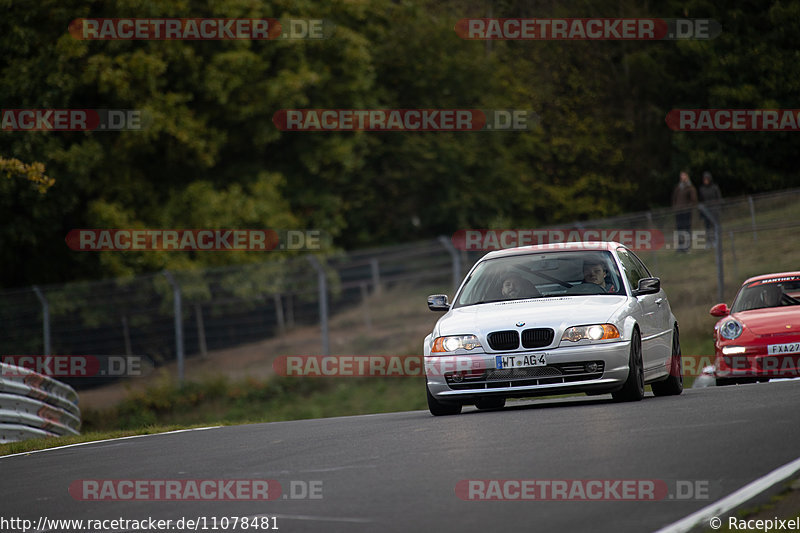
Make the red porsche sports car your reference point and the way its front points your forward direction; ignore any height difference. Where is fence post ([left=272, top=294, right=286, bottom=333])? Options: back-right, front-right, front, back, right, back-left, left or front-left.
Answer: back-right

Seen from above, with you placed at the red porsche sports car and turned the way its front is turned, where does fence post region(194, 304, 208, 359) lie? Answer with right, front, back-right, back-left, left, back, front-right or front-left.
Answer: back-right

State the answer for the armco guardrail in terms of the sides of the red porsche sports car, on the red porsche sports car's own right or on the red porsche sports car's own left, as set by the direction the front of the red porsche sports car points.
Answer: on the red porsche sports car's own right

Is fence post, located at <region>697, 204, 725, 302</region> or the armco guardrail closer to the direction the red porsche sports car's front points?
the armco guardrail

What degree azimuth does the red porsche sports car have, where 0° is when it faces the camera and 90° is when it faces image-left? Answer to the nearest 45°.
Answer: approximately 0°

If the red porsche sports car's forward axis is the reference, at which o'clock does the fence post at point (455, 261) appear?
The fence post is roughly at 5 o'clock from the red porsche sports car.

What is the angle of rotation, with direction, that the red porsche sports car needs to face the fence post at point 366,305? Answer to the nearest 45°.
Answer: approximately 135° to its right

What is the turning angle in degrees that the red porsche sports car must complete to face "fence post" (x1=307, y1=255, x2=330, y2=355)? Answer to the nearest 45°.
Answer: approximately 135° to its right

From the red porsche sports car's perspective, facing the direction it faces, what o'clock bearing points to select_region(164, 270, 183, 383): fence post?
The fence post is roughly at 4 o'clock from the red porsche sports car.

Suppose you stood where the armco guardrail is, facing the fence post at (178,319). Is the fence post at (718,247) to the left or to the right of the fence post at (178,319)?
right

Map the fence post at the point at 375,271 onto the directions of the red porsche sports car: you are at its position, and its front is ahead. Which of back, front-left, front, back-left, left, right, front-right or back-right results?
back-right

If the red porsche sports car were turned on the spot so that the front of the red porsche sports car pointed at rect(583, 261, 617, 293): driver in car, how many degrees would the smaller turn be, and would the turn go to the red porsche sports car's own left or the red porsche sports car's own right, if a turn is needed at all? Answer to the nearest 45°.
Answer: approximately 45° to the red porsche sports car's own right

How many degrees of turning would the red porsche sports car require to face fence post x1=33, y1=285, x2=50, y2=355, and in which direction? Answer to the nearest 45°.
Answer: approximately 135° to its right
